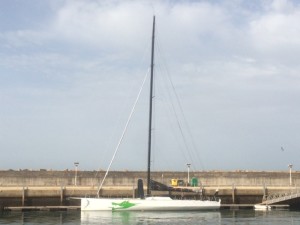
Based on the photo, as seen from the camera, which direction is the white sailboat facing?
to the viewer's left
